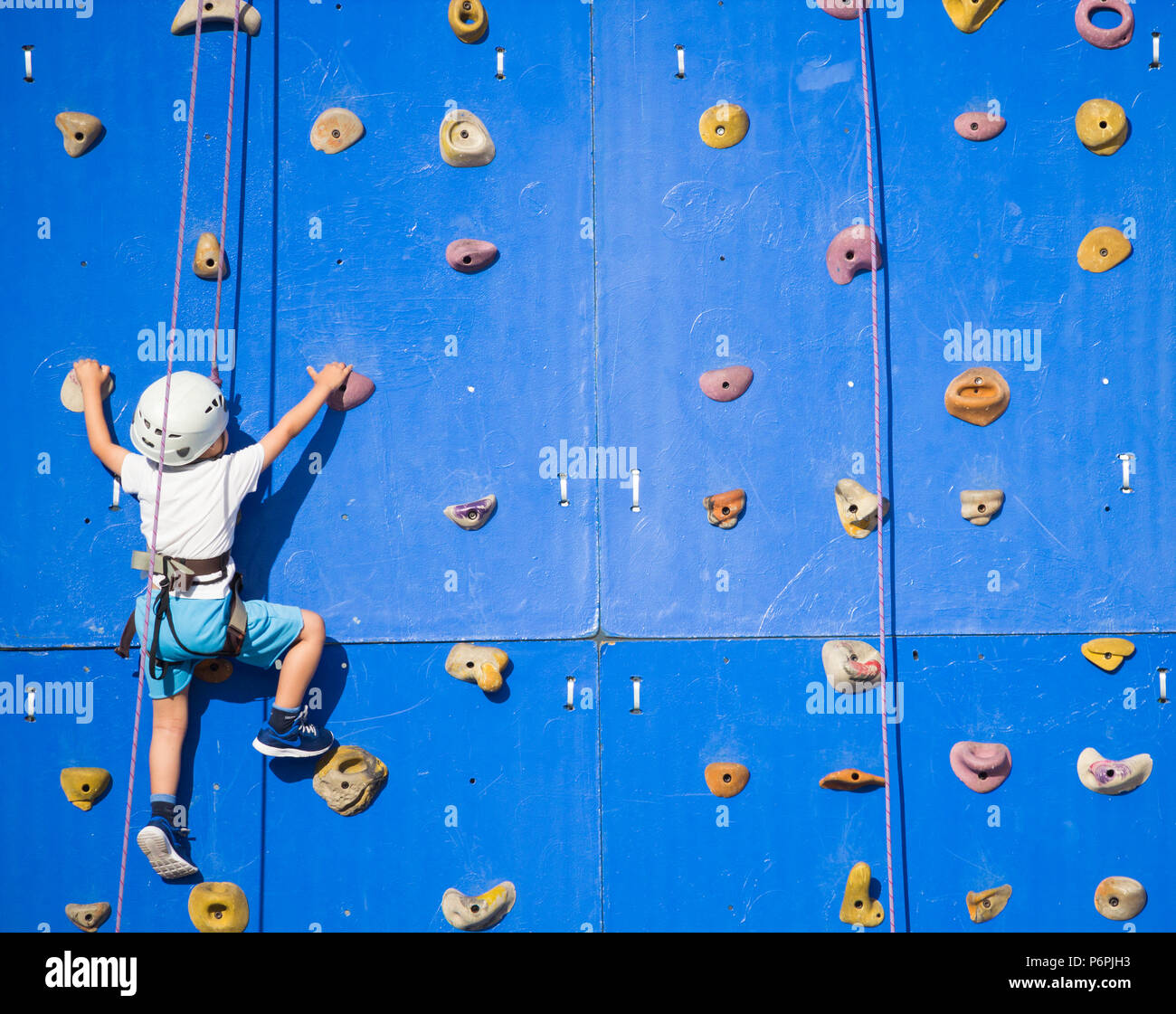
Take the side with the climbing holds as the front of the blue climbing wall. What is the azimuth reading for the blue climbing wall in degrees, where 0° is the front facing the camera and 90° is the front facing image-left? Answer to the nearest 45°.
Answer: approximately 0°
